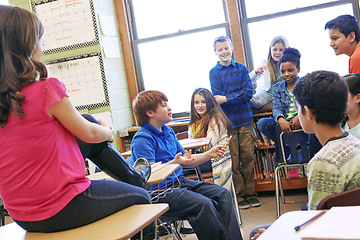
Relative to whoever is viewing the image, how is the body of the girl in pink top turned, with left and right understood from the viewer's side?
facing away from the viewer and to the right of the viewer

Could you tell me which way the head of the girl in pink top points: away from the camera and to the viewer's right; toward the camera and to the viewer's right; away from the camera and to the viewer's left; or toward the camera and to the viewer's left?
away from the camera and to the viewer's right

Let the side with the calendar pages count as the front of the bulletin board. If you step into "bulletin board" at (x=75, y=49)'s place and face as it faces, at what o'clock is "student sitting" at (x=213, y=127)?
The student sitting is roughly at 11 o'clock from the bulletin board.

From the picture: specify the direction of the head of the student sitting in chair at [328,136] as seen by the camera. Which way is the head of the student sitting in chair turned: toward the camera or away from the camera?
away from the camera

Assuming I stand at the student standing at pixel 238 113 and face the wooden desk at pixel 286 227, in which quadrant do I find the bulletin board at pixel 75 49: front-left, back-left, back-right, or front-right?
back-right

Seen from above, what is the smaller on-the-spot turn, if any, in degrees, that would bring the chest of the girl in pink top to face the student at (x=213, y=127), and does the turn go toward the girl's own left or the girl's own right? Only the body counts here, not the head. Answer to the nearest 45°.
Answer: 0° — they already face them

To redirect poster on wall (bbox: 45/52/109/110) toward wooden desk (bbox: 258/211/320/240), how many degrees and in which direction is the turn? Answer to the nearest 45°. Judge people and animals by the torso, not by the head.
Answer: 0° — it already faces it

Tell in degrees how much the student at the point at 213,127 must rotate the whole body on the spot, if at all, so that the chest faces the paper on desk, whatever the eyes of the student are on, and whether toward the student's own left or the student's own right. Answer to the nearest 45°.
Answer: approximately 45° to the student's own left

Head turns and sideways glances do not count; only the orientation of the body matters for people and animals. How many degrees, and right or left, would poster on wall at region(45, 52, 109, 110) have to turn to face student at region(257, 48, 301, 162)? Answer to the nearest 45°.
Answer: approximately 45° to its left
